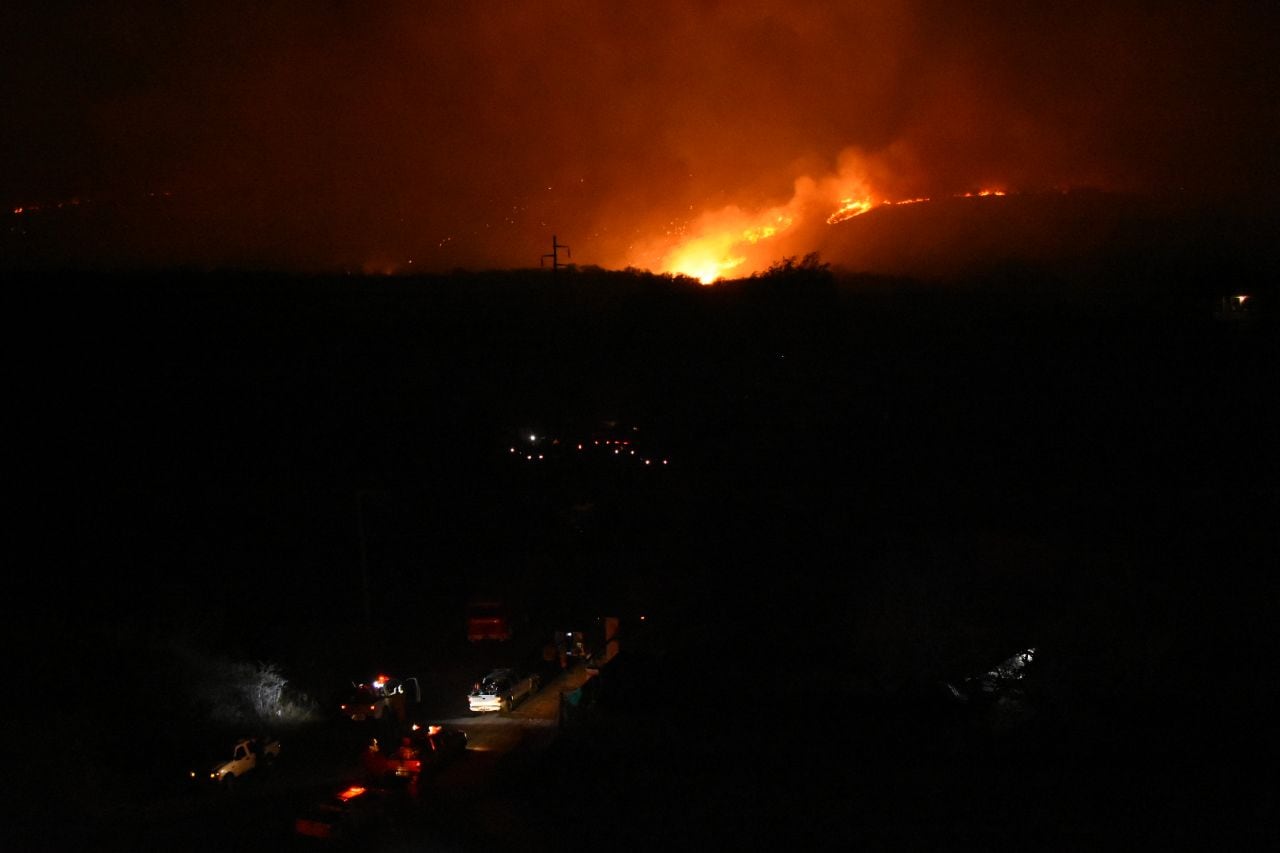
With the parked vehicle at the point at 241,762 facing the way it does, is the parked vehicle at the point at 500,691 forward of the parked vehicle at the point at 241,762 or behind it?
behind

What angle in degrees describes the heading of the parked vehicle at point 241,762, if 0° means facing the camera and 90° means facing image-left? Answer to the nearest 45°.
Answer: approximately 45°

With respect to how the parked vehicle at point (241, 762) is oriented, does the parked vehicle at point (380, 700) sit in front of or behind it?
behind
